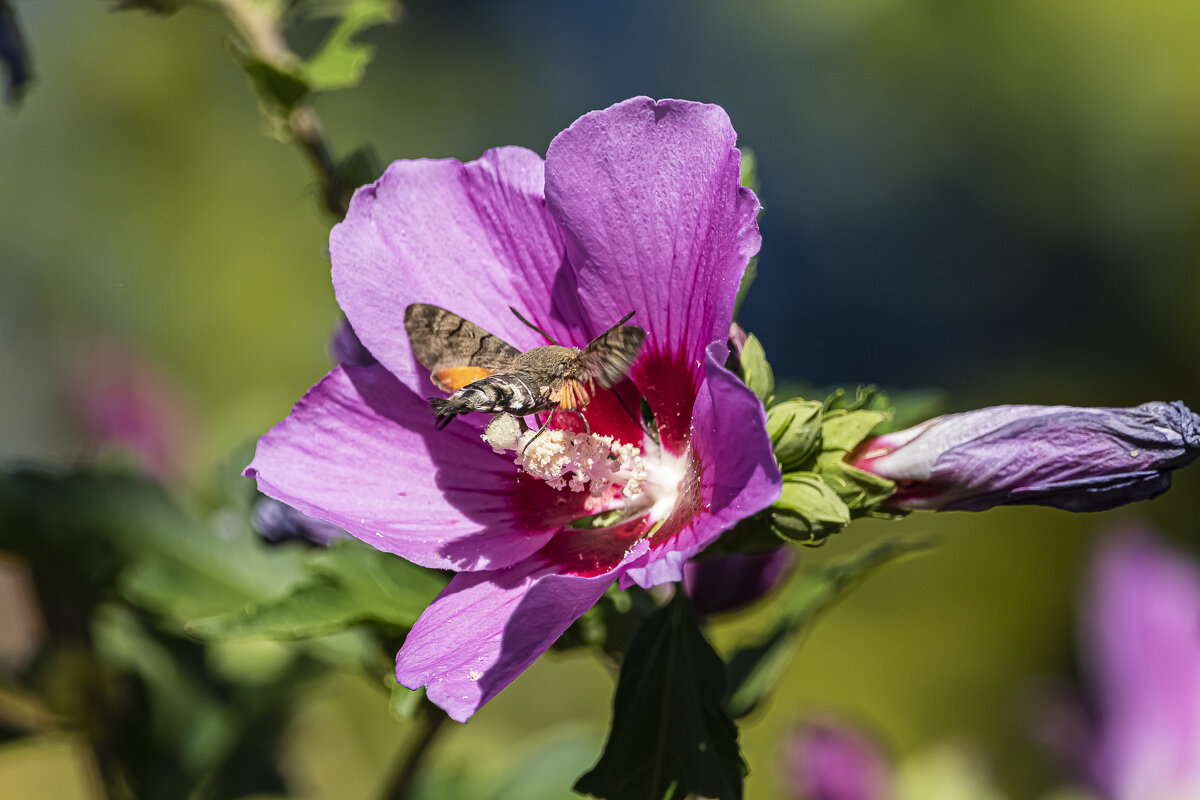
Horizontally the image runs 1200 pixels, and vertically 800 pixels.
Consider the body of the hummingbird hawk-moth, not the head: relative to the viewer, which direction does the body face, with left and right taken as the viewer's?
facing away from the viewer and to the right of the viewer

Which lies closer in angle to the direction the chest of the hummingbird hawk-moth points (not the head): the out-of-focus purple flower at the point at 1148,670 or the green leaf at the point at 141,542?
the out-of-focus purple flower
